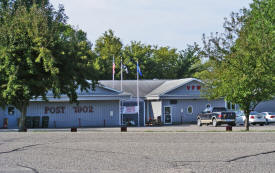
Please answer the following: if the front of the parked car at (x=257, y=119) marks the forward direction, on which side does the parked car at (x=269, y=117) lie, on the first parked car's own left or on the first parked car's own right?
on the first parked car's own right

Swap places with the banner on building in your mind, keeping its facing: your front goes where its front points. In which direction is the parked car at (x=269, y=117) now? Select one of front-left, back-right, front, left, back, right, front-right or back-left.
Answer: left

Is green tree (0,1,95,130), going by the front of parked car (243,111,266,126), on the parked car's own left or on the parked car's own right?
on the parked car's own left

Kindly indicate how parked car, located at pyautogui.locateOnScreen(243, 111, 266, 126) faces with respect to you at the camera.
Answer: facing away from the viewer and to the left of the viewer

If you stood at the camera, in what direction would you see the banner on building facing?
facing the viewer

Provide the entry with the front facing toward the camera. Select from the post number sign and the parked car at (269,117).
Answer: the post number sign

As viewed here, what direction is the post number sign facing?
toward the camera

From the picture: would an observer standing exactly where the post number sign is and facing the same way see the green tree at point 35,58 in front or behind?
in front

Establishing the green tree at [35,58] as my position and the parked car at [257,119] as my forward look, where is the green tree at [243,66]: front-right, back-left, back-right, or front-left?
front-right

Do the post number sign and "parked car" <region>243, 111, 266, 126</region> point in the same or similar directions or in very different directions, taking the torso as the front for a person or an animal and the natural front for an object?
very different directions

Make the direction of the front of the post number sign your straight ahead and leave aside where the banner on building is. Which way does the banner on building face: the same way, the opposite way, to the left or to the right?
the same way

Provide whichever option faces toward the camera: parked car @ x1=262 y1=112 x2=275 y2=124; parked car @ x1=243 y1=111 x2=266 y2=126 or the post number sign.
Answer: the post number sign
